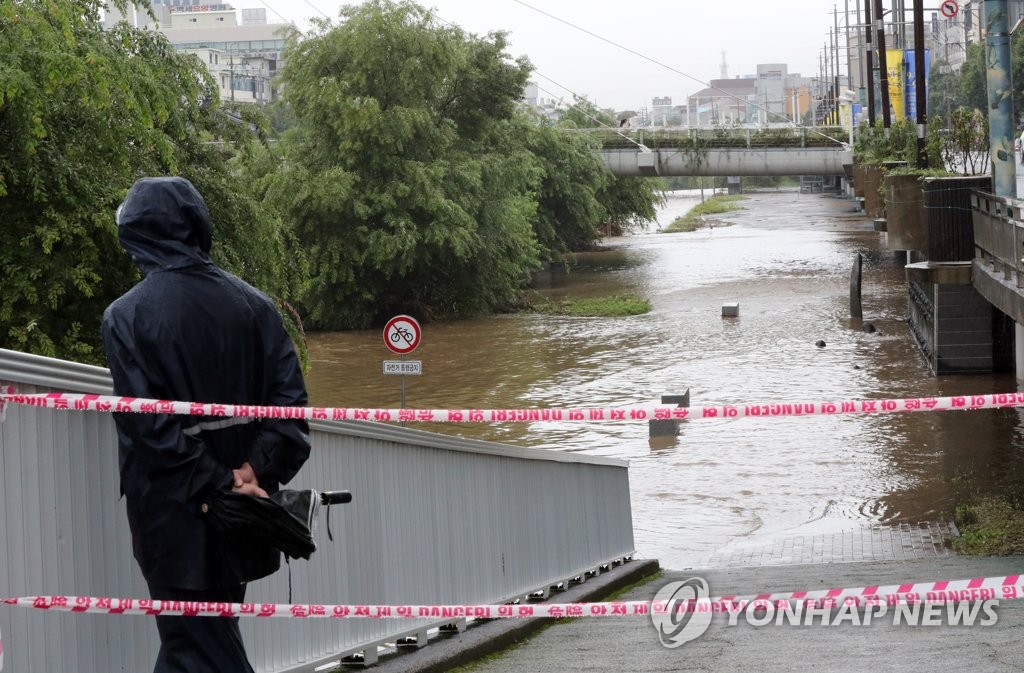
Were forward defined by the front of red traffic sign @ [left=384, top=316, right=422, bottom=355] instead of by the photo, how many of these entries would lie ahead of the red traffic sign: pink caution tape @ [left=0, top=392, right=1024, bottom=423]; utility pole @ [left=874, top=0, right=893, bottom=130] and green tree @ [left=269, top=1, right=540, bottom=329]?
1

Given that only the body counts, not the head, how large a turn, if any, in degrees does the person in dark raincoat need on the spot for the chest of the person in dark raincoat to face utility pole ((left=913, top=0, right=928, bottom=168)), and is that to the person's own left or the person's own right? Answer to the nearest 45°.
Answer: approximately 90° to the person's own right

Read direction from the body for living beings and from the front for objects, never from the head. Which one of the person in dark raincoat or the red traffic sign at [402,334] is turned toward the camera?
the red traffic sign

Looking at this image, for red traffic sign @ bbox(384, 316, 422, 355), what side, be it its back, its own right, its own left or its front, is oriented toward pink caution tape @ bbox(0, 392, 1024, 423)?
front

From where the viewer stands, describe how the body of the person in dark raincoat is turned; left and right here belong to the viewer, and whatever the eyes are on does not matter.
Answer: facing away from the viewer and to the left of the viewer

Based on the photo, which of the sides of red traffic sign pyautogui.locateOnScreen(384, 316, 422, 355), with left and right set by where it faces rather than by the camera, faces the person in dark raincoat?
front

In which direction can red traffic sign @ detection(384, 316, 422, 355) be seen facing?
toward the camera

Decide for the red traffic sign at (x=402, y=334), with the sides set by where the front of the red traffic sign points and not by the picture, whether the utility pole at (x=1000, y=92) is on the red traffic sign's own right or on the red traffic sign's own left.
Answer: on the red traffic sign's own left

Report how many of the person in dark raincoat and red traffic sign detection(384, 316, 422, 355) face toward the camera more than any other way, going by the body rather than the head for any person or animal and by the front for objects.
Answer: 1

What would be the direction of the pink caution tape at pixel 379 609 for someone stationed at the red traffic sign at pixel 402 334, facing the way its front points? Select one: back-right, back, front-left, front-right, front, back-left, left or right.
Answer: front

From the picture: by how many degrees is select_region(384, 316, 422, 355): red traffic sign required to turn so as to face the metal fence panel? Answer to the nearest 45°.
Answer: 0° — it already faces it

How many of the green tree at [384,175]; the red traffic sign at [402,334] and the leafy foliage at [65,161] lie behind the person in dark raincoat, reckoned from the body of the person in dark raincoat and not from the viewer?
0
